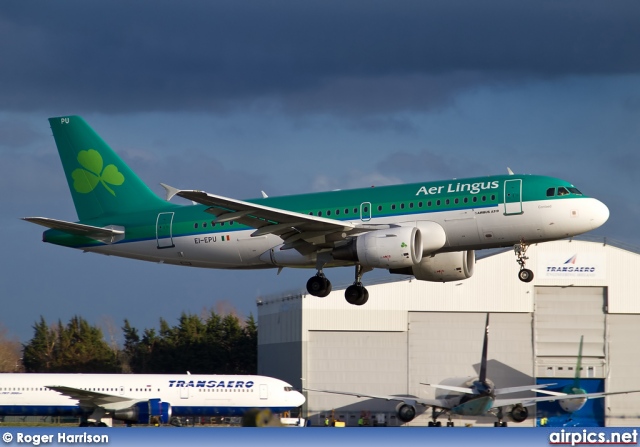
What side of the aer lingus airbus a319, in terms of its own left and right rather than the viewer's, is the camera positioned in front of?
right
